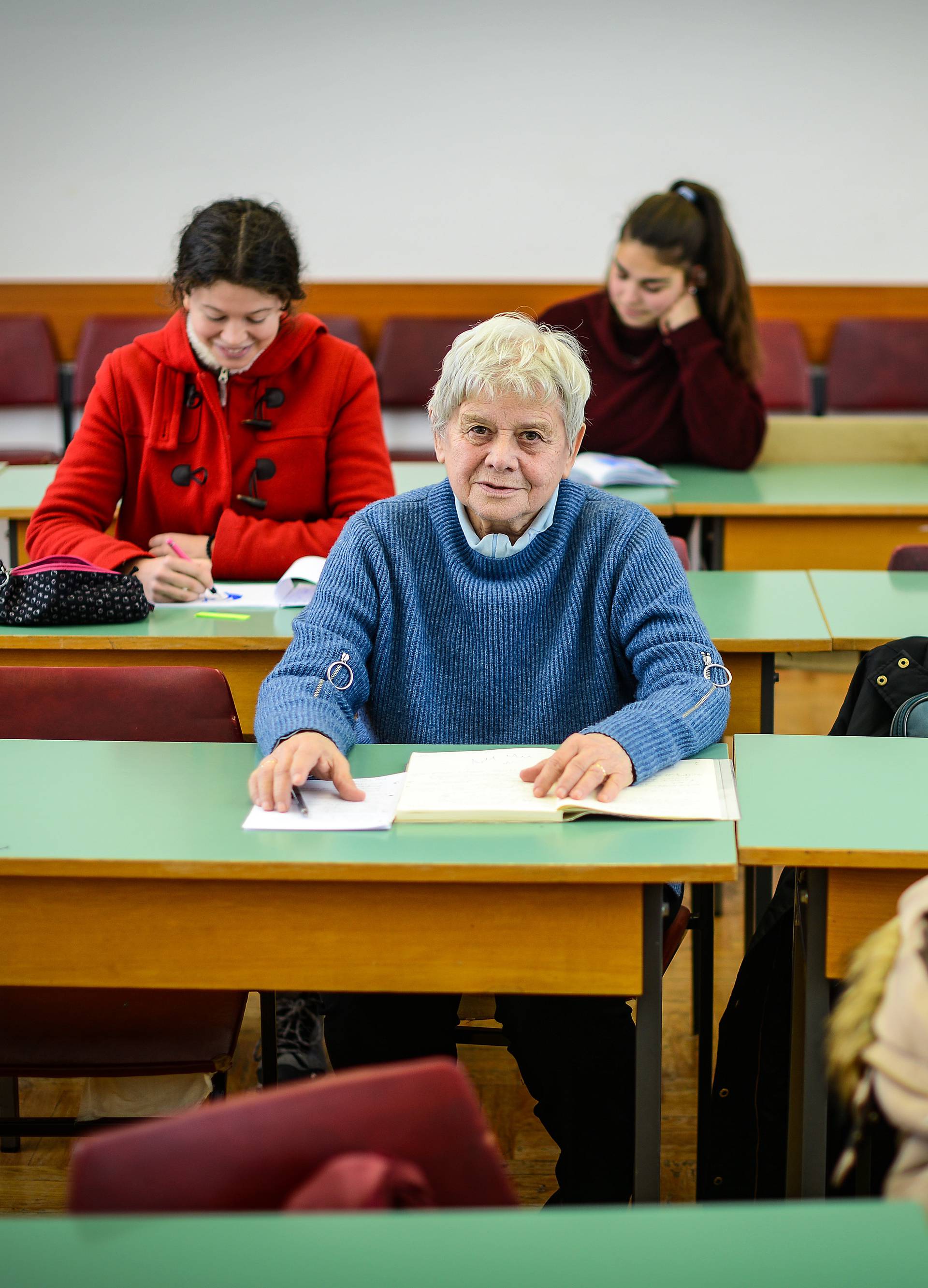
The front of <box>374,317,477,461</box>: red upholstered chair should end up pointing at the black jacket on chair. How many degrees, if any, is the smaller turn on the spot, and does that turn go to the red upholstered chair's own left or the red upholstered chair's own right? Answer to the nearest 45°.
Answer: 0° — it already faces it

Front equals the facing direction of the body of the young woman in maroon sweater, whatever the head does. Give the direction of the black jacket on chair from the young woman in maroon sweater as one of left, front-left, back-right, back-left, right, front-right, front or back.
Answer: front-left

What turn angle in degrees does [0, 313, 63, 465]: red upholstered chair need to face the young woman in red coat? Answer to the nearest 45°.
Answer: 0° — it already faces them

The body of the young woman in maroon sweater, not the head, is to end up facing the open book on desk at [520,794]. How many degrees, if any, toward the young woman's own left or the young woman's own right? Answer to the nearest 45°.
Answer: approximately 45° to the young woman's own left

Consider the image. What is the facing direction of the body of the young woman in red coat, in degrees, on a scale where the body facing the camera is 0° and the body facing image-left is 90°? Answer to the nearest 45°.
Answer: approximately 0°

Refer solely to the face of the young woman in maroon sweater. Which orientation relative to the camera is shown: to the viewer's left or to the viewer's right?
to the viewer's left

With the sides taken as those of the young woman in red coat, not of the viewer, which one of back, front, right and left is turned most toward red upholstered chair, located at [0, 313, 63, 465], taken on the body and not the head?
back

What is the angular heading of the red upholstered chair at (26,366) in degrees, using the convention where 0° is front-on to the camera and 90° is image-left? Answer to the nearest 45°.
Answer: approximately 0°

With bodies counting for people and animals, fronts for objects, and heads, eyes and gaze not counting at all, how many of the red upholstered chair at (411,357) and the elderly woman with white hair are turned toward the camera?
2
